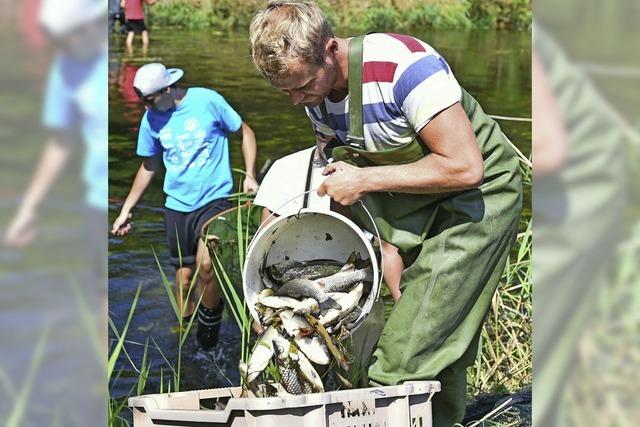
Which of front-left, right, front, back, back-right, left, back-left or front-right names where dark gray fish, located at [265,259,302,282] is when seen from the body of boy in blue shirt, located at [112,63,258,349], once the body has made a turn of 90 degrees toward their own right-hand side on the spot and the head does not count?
back-left

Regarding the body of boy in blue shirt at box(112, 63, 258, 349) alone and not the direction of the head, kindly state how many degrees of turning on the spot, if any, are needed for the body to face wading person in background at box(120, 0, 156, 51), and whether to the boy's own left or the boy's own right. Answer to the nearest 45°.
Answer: approximately 135° to the boy's own right

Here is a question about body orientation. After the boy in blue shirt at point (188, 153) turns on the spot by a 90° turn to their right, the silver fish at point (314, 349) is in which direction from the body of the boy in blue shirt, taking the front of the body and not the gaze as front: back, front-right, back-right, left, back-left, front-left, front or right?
back-left

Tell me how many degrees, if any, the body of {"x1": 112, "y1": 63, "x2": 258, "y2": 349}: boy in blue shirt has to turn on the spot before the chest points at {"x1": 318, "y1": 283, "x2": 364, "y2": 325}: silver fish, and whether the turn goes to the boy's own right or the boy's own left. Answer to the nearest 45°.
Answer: approximately 45° to the boy's own left

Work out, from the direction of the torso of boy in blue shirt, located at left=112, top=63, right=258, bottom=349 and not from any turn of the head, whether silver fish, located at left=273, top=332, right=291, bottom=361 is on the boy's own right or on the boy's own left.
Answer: on the boy's own left

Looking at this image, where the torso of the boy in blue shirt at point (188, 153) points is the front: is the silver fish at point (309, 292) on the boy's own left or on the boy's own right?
on the boy's own left

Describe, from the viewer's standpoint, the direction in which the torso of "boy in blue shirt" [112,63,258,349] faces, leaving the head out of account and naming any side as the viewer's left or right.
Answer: facing the viewer and to the left of the viewer

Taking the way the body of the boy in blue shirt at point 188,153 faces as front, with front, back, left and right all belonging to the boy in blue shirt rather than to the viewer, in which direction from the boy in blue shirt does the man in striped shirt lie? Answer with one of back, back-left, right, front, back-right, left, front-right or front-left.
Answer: front-left

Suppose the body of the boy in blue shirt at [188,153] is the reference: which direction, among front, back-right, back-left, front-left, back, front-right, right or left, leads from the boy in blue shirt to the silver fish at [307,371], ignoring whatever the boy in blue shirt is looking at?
front-left

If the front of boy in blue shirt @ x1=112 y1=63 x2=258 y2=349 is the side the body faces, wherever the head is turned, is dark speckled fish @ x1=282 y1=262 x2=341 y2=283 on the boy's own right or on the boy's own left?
on the boy's own left
